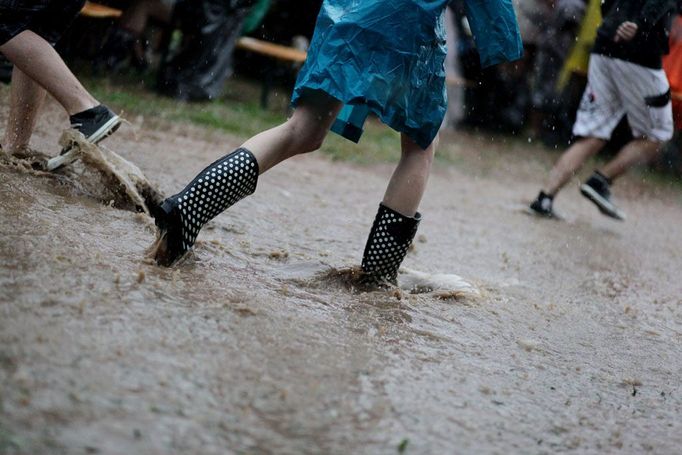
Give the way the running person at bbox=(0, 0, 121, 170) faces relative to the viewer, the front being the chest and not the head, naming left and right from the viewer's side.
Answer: facing to the left of the viewer

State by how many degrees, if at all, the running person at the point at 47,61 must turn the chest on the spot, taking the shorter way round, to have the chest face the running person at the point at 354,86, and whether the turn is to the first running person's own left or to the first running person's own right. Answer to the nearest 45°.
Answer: approximately 135° to the first running person's own left

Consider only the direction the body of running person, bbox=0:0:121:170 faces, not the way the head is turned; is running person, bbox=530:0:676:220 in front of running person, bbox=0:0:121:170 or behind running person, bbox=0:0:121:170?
behind

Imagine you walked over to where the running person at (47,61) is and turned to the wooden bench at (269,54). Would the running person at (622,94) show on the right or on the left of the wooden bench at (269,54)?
right
